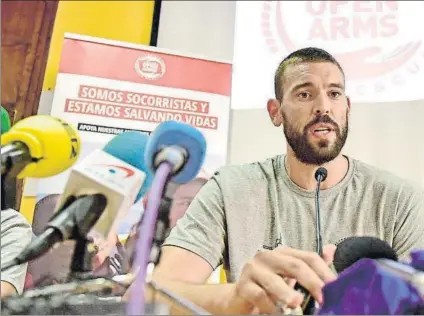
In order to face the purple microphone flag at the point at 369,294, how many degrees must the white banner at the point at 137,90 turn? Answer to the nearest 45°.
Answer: approximately 45° to its left

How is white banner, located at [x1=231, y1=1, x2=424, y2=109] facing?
toward the camera

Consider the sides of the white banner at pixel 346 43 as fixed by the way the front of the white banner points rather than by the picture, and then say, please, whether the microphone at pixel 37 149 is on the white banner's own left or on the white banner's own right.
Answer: on the white banner's own right

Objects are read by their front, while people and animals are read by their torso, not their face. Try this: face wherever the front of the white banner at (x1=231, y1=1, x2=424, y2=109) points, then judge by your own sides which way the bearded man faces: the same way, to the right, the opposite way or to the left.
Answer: the same way

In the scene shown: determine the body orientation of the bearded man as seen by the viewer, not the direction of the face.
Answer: toward the camera

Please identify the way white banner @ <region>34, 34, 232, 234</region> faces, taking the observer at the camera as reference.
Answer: facing the viewer

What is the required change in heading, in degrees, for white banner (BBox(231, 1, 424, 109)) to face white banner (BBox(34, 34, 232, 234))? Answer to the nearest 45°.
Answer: approximately 90° to its right

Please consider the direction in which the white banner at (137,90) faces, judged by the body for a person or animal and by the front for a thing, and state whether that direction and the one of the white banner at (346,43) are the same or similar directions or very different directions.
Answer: same or similar directions

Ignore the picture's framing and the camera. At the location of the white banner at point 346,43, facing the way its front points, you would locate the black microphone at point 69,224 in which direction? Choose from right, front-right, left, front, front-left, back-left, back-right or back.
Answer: front-right

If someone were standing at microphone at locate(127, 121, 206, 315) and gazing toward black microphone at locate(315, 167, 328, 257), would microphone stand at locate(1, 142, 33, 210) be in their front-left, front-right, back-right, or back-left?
back-left
